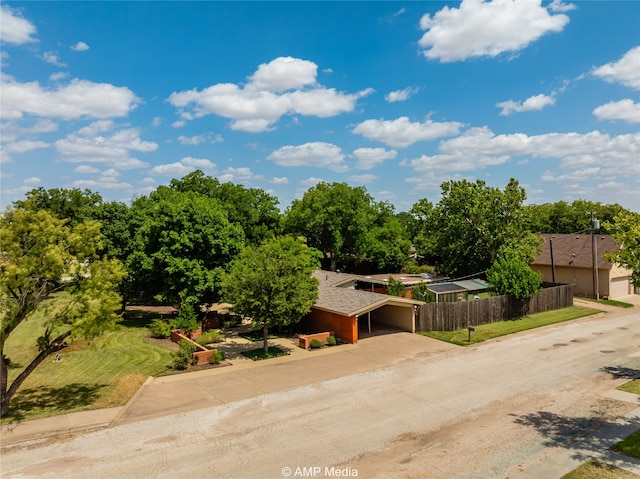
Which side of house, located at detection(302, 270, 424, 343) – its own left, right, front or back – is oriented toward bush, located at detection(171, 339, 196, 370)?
right

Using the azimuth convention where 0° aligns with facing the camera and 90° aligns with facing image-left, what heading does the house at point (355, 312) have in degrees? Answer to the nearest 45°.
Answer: approximately 315°

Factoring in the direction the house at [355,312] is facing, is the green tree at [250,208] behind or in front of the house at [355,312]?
behind

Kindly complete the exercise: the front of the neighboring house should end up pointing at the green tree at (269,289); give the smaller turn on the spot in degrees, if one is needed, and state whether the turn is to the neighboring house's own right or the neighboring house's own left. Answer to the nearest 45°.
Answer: approximately 90° to the neighboring house's own right

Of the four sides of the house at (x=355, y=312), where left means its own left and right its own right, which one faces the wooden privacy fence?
left

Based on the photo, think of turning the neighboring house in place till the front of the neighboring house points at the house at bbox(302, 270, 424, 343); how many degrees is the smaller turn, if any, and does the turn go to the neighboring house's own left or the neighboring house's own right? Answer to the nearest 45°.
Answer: approximately 90° to the neighboring house's own right

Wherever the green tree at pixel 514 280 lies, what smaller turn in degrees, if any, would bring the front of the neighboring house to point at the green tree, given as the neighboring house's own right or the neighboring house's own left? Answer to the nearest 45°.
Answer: approximately 45° to the neighboring house's own right

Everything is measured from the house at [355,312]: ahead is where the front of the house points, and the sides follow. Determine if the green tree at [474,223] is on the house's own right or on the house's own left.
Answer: on the house's own left

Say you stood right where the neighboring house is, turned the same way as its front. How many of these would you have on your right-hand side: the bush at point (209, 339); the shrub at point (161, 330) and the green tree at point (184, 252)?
3
